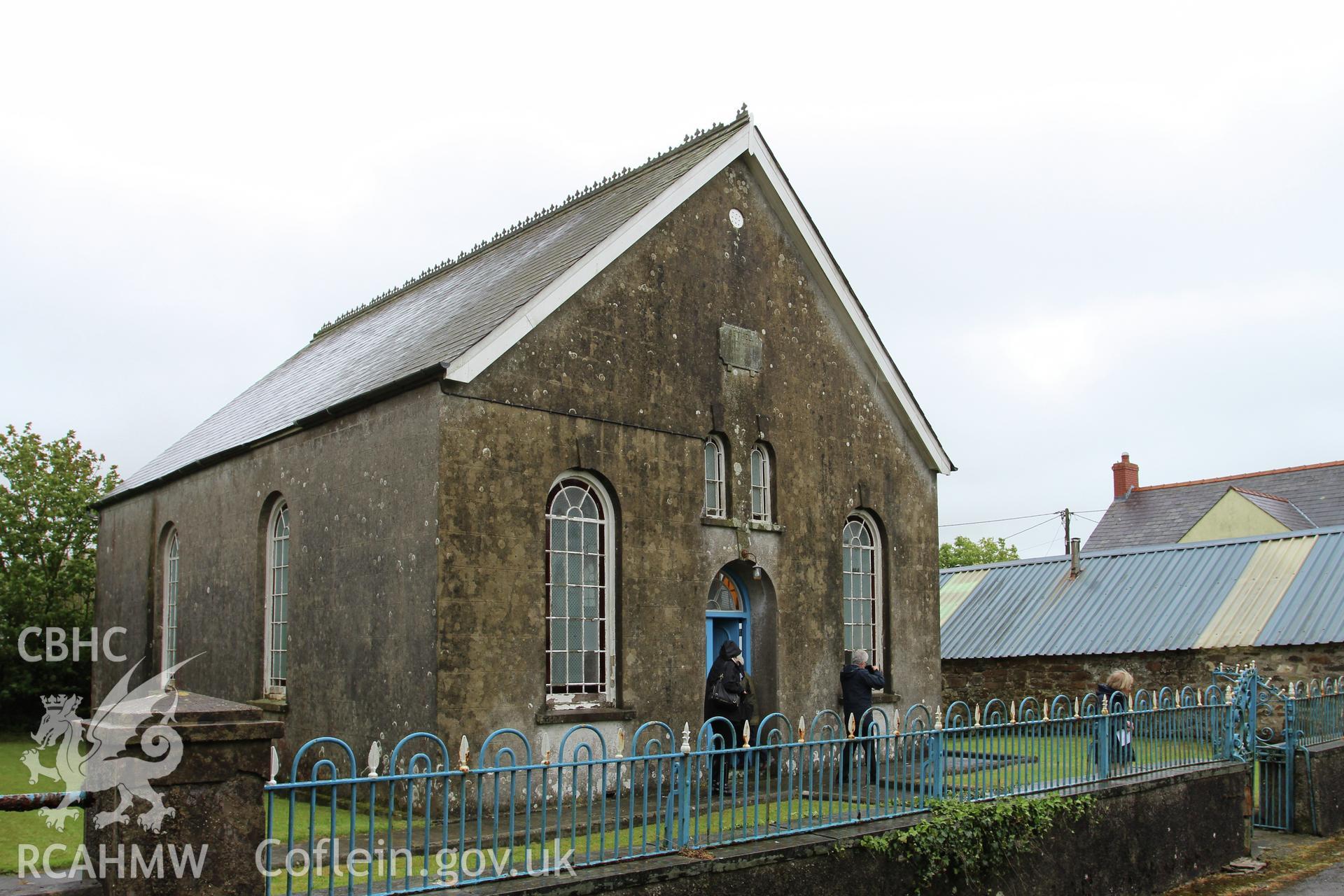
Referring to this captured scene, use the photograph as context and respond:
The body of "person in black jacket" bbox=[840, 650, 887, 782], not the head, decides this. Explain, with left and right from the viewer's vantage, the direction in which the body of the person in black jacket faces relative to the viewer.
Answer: facing away from the viewer and to the right of the viewer

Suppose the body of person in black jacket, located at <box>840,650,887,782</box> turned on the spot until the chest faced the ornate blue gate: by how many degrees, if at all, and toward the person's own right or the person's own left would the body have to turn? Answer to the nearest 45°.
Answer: approximately 45° to the person's own right
